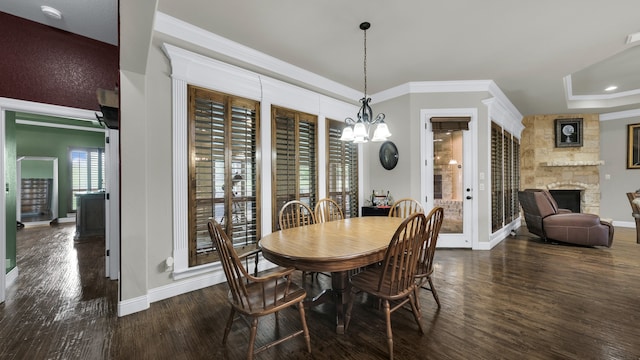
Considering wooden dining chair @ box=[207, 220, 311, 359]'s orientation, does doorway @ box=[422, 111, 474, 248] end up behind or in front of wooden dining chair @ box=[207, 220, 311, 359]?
in front

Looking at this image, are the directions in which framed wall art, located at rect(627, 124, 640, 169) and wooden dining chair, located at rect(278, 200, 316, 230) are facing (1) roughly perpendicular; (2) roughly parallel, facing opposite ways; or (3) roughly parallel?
roughly perpendicular

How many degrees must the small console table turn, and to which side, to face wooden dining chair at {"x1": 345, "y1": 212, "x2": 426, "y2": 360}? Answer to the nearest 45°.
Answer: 0° — it already faces it

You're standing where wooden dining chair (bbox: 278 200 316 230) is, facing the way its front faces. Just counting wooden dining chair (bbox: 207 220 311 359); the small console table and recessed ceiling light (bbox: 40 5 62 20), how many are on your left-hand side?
1

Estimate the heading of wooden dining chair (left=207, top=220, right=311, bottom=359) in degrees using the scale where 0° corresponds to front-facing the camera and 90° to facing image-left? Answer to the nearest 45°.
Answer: approximately 225°

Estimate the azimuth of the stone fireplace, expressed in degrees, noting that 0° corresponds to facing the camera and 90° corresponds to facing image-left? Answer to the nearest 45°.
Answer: approximately 0°

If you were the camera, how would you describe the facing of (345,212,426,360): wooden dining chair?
facing away from the viewer and to the left of the viewer

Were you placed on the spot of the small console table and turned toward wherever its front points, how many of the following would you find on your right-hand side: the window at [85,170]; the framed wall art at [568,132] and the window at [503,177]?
1

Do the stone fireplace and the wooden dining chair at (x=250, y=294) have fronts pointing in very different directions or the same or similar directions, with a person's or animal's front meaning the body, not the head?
very different directions

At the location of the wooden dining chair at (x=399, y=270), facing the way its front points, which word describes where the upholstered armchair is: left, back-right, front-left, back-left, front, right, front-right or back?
right

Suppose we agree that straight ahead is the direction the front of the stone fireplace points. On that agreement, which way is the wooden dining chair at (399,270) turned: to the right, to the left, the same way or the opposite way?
to the right
